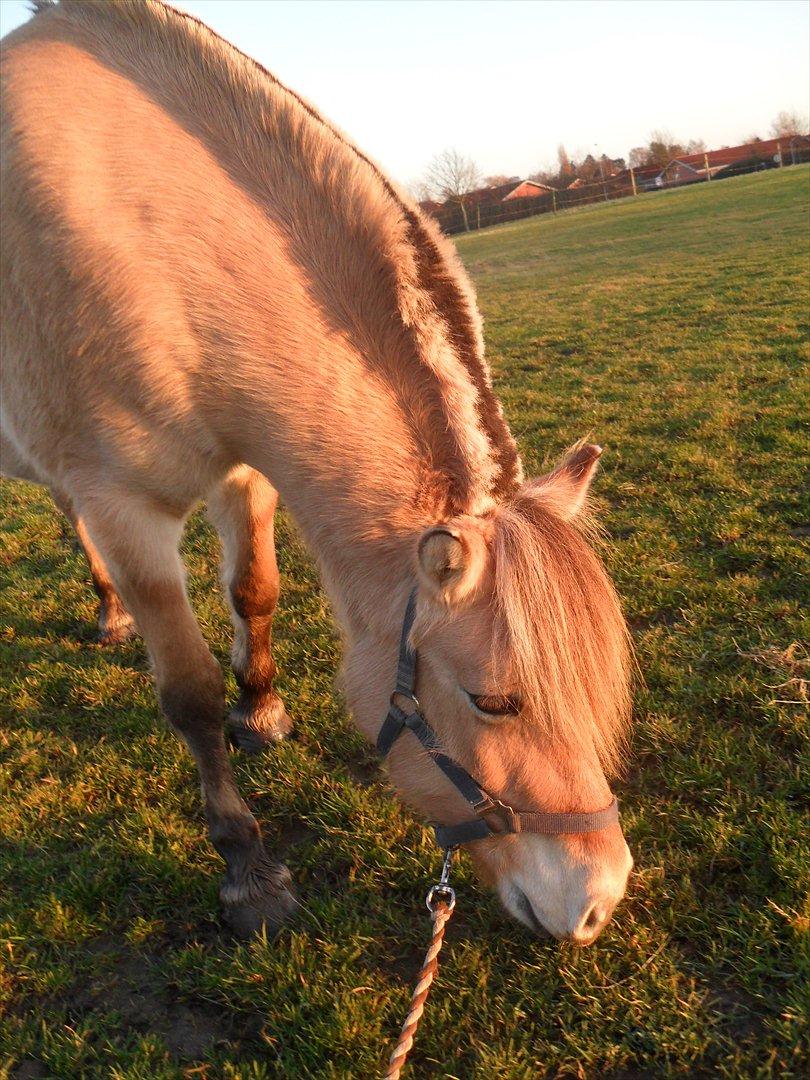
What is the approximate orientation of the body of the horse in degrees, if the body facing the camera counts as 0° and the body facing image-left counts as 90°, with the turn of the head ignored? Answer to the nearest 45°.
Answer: approximately 315°
